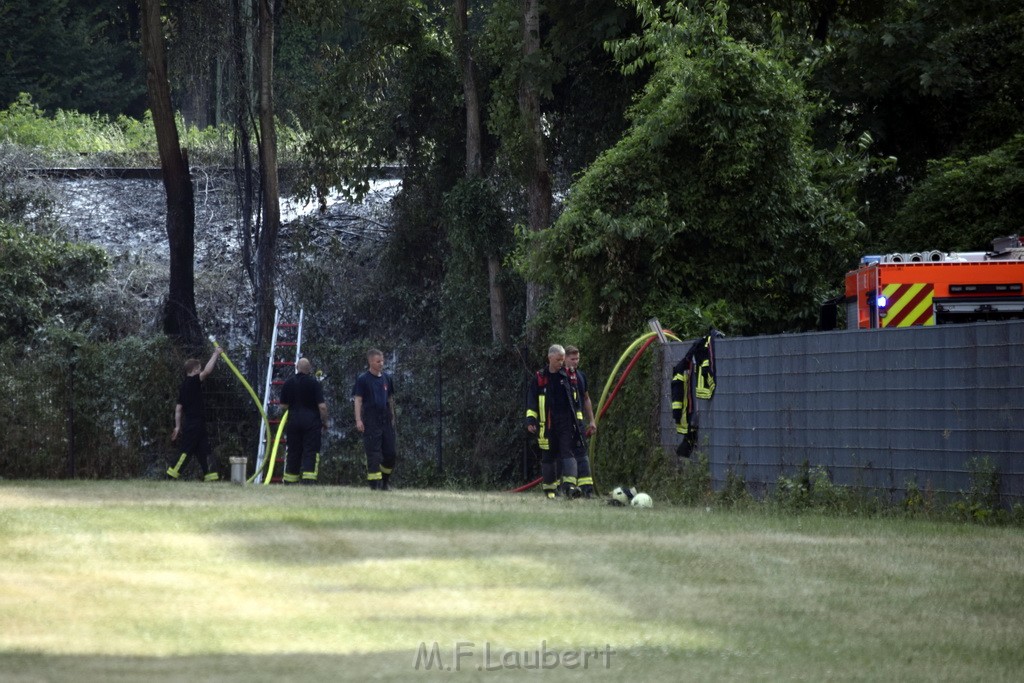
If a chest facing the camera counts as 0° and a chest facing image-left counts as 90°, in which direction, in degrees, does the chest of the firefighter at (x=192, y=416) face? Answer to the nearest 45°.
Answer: approximately 225°

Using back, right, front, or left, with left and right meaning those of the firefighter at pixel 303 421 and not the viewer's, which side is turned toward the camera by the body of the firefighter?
back

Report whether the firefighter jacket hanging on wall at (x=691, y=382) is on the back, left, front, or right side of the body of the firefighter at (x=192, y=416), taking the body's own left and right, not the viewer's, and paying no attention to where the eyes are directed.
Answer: right

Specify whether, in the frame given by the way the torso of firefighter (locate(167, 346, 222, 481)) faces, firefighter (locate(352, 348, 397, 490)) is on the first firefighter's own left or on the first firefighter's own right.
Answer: on the first firefighter's own right

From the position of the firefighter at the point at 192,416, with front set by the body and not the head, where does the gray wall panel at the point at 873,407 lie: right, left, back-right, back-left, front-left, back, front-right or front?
right

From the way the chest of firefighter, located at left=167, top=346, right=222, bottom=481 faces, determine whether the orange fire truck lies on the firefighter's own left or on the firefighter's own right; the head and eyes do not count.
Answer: on the firefighter's own right

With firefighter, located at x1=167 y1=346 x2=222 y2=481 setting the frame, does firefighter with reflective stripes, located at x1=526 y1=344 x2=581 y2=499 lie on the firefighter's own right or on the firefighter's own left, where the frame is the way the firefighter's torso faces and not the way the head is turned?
on the firefighter's own right

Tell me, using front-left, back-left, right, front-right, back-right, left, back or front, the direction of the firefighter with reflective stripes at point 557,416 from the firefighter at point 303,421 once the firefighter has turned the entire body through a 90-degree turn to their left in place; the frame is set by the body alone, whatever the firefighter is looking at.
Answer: back-left

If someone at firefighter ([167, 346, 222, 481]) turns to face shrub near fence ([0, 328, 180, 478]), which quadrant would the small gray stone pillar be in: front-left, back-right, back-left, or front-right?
back-left

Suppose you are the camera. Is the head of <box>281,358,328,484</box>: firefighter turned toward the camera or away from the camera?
away from the camera

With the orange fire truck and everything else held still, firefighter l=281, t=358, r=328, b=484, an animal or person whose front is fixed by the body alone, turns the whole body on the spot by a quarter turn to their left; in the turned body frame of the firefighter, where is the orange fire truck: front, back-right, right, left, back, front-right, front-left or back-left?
back-left
